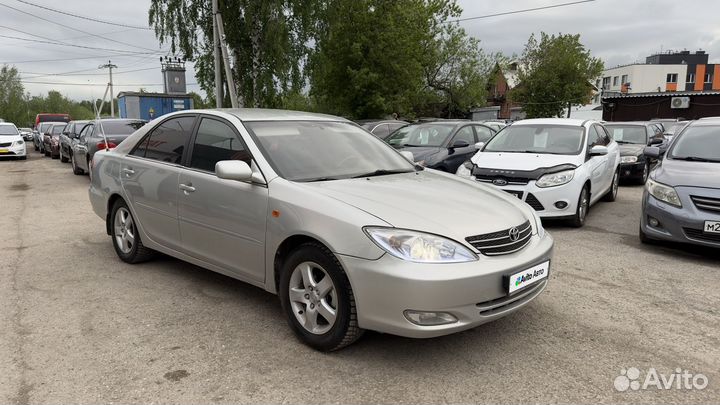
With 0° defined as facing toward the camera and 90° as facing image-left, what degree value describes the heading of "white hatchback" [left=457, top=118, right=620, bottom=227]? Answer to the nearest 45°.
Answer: approximately 45°

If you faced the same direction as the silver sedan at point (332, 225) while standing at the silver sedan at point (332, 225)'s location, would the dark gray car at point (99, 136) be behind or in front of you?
behind

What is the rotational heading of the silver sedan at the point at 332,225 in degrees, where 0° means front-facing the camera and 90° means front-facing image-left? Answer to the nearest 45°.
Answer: approximately 315°

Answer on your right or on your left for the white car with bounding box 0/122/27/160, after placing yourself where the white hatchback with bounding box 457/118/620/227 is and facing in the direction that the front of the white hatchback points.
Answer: on your right

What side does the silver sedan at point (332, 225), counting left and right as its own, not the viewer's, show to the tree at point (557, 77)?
left

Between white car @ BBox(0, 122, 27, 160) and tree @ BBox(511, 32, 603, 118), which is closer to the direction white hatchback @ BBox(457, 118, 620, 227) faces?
the white car

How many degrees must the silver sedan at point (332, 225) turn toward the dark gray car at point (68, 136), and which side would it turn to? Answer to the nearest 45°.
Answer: approximately 180°

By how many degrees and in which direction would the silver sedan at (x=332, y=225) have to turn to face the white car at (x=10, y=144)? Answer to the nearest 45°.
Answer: approximately 180°

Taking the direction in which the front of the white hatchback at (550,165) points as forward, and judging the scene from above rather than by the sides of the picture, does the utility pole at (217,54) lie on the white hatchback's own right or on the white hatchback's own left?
on the white hatchback's own right

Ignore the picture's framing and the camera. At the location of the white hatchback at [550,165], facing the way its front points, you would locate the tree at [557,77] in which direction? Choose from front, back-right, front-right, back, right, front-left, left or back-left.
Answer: back-right

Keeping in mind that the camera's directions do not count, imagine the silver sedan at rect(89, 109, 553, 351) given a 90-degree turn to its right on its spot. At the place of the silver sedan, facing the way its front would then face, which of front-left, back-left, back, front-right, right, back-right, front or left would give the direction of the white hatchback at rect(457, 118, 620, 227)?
back

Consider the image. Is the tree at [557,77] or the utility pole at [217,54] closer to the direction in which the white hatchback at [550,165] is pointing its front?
the utility pole

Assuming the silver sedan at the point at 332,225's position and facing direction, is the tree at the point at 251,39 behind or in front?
behind
